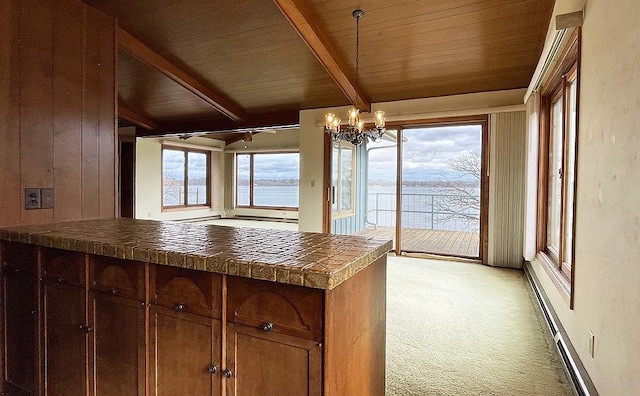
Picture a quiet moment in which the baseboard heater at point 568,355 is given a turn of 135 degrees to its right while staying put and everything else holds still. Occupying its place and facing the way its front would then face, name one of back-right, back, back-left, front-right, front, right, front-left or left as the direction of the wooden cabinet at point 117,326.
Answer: back

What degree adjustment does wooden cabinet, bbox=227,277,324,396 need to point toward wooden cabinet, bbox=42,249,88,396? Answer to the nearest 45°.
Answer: approximately 90° to its right

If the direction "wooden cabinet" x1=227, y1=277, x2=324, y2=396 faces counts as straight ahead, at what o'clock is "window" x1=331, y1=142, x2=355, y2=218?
The window is roughly at 5 o'clock from the wooden cabinet.

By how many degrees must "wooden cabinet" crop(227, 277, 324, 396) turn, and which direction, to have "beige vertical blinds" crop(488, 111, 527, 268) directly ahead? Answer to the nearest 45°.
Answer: approximately 180°

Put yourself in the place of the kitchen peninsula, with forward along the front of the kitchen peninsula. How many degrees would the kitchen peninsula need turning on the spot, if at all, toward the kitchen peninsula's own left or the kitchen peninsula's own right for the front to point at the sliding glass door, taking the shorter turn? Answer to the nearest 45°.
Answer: approximately 180°

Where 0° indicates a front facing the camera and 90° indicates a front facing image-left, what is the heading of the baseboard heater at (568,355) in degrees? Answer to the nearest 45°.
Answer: approximately 90°

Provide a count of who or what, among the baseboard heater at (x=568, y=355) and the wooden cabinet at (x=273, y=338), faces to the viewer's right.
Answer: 0

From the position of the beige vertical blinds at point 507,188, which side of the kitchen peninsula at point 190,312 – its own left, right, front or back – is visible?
back

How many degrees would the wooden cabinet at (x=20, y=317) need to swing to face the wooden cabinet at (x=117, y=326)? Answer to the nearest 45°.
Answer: approximately 90° to its left

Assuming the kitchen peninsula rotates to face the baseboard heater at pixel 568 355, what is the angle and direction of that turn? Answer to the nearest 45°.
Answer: approximately 135° to its left

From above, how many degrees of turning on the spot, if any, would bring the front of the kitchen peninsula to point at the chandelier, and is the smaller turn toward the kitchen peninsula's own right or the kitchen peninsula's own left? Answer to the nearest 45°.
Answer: approximately 180°

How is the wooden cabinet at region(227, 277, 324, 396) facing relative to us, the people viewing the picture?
facing the viewer and to the left of the viewer

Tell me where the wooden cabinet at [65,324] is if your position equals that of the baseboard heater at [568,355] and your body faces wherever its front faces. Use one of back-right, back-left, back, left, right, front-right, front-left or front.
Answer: front-left

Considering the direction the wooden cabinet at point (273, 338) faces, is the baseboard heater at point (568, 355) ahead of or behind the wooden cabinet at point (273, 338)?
behind
